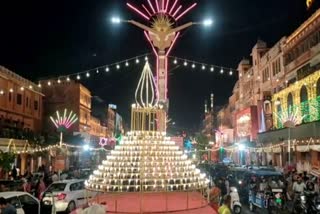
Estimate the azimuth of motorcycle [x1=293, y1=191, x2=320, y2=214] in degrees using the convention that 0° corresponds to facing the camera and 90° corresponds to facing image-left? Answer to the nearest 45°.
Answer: approximately 45°

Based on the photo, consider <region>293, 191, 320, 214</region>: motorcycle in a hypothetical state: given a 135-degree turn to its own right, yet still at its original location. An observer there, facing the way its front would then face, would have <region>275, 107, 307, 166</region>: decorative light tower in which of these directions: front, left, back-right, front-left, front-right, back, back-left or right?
front

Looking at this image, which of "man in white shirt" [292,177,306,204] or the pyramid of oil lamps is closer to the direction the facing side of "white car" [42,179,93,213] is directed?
the man in white shirt

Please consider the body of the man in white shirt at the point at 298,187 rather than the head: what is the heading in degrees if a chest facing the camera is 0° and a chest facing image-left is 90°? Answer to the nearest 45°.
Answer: approximately 0°

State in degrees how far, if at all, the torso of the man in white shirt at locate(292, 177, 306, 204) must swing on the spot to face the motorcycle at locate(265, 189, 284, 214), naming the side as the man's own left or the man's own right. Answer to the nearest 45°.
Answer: approximately 45° to the man's own right

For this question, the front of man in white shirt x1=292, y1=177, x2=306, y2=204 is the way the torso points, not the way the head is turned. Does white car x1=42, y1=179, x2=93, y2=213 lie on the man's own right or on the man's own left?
on the man's own right
